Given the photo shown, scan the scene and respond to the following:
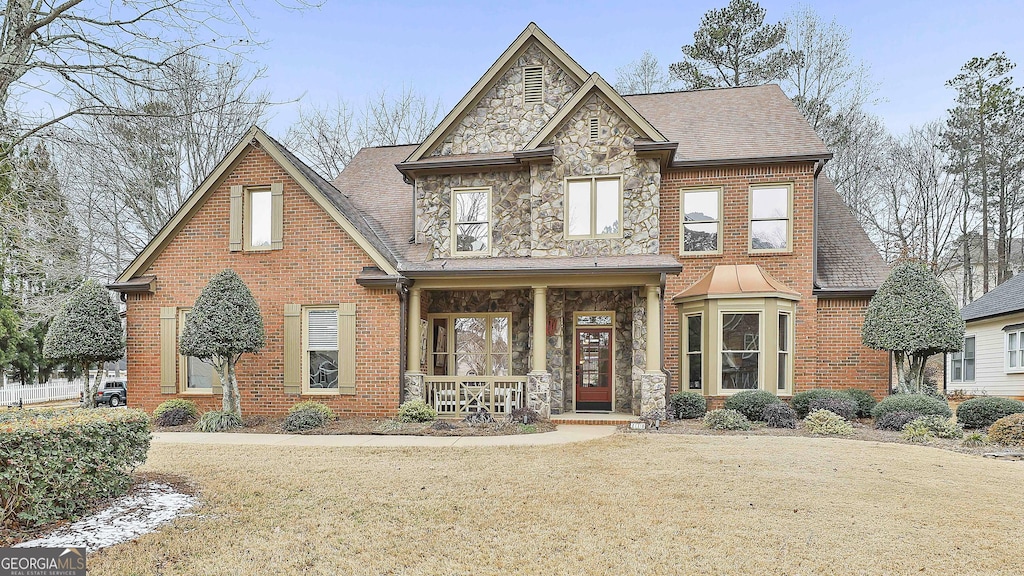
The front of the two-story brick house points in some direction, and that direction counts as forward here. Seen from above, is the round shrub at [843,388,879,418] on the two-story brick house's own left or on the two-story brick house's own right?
on the two-story brick house's own left

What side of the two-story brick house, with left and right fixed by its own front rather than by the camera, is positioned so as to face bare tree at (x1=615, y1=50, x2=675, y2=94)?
back

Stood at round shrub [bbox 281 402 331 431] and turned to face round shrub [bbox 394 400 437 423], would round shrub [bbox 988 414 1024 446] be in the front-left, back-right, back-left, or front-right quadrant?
front-right

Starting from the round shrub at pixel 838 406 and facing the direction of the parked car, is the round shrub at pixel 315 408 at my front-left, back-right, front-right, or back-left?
front-left

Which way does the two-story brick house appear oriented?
toward the camera

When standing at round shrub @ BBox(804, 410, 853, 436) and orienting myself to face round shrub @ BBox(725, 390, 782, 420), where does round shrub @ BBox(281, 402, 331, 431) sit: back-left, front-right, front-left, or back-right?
front-left
